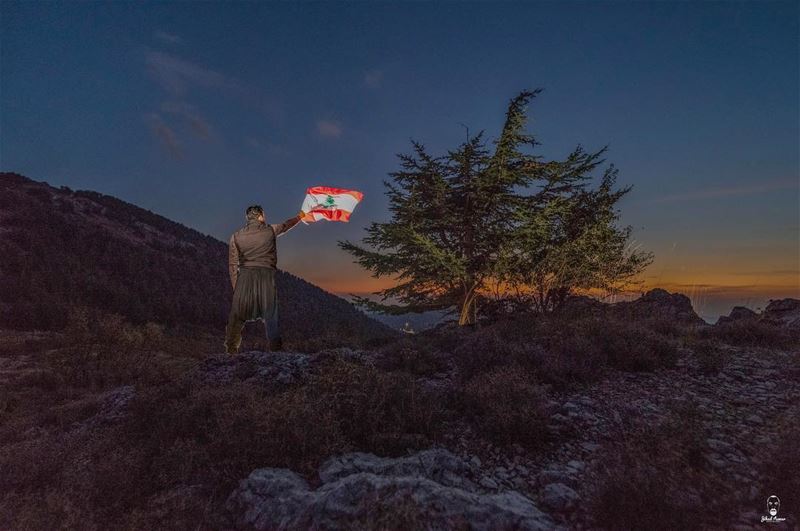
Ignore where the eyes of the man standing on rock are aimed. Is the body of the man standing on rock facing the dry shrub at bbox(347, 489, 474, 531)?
no

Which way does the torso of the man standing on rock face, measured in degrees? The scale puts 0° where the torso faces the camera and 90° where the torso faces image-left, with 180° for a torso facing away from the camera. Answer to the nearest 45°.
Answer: approximately 180°

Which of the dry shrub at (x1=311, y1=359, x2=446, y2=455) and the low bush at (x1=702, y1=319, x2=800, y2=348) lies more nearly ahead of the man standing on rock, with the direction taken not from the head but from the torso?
the low bush

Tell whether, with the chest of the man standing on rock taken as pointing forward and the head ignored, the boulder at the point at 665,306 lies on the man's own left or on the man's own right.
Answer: on the man's own right

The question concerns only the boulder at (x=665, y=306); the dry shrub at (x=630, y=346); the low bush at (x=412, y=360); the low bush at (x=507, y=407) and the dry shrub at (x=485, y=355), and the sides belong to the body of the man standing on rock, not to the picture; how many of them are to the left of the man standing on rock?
0

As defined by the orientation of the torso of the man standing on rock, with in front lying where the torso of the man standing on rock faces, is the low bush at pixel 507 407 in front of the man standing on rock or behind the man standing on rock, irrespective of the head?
behind

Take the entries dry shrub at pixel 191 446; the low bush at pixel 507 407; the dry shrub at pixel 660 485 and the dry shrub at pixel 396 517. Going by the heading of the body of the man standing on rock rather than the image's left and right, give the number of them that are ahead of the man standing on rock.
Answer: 0

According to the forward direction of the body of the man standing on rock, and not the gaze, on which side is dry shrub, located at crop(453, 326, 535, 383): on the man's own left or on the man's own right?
on the man's own right

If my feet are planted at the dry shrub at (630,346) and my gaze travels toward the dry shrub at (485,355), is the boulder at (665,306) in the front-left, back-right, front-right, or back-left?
back-right

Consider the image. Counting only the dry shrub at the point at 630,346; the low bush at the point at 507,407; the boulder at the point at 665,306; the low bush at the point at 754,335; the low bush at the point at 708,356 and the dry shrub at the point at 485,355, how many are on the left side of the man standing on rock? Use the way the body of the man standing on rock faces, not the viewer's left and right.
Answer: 0

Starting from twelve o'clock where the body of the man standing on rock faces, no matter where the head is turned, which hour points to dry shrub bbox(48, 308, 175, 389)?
The dry shrub is roughly at 10 o'clock from the man standing on rock.

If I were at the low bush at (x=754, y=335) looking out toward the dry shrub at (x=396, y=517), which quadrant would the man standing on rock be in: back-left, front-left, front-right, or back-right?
front-right

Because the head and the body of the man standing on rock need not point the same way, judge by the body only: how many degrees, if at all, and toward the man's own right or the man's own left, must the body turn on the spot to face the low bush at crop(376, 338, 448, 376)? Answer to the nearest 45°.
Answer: approximately 90° to the man's own right

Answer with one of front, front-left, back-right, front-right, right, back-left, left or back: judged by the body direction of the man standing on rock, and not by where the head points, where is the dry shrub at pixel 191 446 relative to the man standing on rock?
back

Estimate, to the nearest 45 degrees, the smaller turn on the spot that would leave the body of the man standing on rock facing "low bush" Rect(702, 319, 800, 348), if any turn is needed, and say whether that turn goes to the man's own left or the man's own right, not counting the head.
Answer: approximately 90° to the man's own right

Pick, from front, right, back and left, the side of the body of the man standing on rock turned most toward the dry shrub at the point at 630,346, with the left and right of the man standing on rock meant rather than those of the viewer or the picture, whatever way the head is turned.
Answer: right
